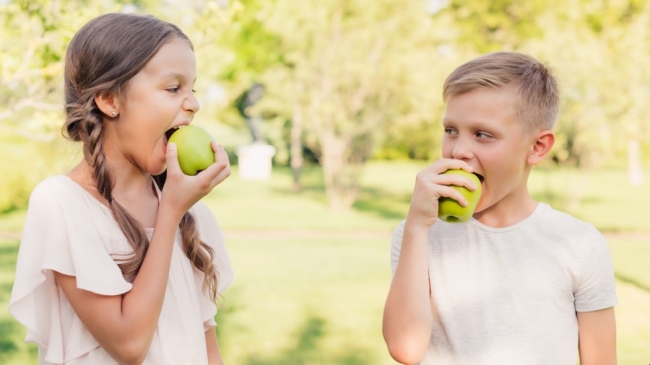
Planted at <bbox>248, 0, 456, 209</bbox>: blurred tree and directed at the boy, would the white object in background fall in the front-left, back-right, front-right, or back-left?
back-right

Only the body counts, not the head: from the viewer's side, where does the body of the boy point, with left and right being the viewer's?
facing the viewer

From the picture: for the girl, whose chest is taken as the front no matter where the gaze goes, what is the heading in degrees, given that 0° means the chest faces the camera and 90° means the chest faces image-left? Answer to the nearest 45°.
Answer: approximately 315°

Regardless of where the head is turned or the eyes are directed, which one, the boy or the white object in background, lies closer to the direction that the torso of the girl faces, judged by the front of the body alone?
the boy

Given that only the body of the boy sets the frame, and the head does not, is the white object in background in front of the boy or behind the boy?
behind

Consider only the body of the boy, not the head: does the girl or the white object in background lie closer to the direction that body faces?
the girl

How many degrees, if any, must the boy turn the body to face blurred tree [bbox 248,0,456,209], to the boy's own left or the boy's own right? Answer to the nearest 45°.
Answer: approximately 180°

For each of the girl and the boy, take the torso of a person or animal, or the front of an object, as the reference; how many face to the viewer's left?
0

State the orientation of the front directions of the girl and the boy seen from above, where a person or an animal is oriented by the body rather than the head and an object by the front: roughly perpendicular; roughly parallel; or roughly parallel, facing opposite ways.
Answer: roughly perpendicular

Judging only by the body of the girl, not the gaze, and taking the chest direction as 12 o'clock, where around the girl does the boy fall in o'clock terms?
The boy is roughly at 11 o'clock from the girl.

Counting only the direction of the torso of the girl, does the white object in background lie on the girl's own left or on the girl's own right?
on the girl's own left

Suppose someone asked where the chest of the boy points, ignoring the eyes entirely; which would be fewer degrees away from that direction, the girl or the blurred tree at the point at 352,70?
the girl

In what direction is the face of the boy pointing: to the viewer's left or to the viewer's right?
to the viewer's left
